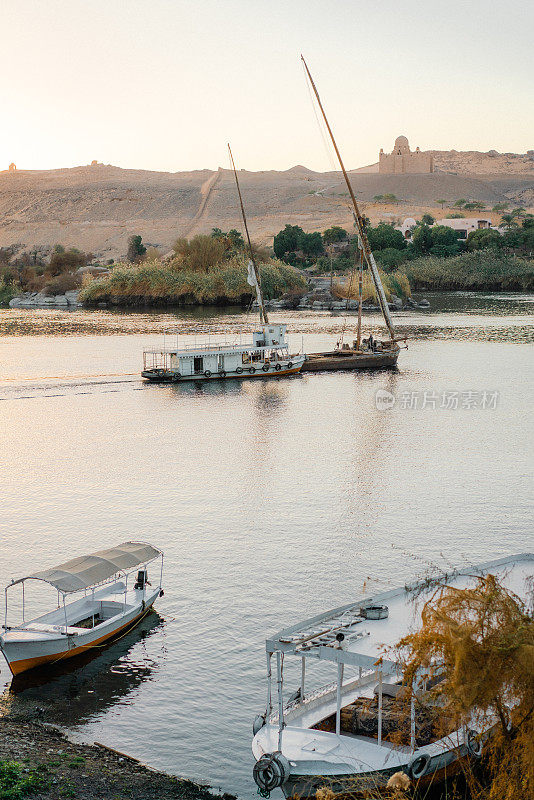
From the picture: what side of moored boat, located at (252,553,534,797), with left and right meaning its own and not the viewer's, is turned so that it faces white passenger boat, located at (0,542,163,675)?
right

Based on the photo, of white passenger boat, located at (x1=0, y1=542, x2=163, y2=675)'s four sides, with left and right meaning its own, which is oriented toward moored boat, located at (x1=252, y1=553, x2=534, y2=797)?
left

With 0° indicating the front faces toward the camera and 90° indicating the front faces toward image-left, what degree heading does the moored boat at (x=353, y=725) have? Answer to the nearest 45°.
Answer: approximately 45°

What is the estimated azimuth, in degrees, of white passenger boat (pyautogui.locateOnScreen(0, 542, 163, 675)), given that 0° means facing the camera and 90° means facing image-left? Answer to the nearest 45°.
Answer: approximately 45°
